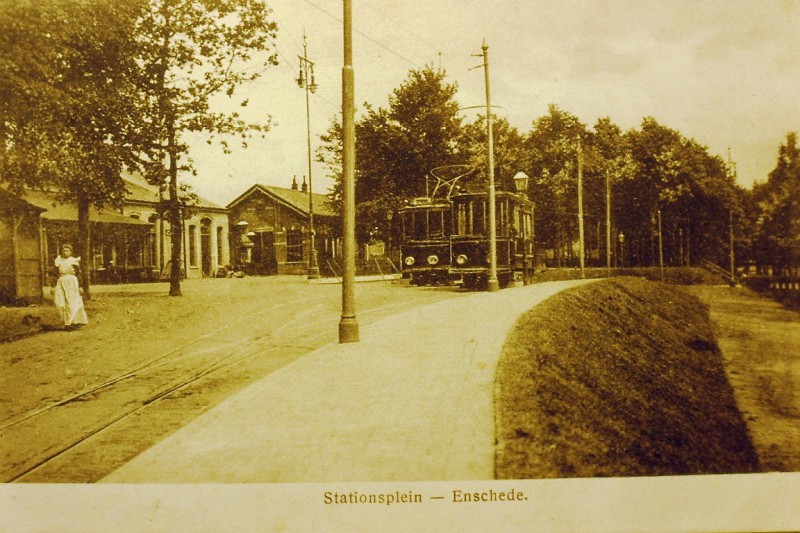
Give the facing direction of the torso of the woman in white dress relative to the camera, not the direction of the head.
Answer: toward the camera

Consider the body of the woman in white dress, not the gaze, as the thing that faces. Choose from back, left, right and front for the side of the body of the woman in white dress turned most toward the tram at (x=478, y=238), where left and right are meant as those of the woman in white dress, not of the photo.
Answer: left

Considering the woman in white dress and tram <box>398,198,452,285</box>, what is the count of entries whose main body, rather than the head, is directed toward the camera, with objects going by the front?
2

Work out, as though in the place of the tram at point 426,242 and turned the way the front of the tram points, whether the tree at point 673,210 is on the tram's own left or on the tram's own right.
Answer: on the tram's own left

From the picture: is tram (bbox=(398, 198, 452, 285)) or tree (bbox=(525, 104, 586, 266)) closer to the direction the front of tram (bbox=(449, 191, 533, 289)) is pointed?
the tram

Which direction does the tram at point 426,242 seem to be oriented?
toward the camera

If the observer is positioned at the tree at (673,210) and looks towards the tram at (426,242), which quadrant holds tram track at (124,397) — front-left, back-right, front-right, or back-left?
front-left

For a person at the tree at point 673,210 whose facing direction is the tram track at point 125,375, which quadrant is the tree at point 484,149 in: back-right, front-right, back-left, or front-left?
front-right

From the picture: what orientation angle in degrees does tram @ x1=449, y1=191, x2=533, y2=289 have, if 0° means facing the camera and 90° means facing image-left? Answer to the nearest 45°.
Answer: approximately 45°

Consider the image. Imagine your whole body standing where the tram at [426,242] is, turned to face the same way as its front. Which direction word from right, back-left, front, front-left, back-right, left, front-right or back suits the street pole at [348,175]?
front

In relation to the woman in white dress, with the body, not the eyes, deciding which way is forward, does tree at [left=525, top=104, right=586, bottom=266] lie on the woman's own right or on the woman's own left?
on the woman's own left

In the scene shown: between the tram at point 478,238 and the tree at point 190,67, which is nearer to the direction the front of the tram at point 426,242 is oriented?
the tree

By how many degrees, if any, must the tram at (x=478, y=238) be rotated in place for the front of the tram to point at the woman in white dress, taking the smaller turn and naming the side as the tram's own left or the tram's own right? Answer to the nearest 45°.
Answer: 0° — it already faces them
